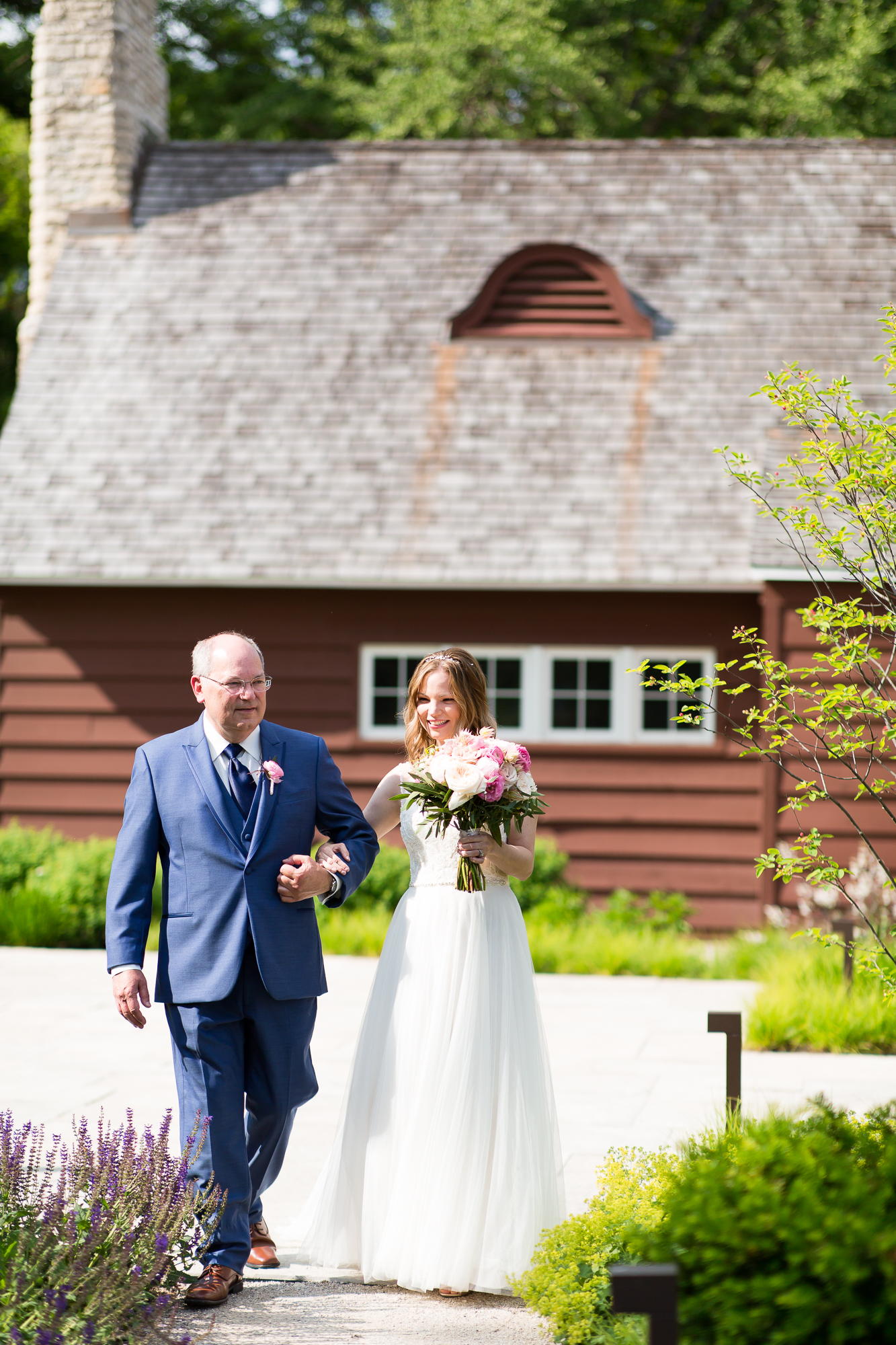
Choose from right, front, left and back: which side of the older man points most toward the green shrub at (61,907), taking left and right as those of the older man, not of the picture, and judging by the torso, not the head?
back

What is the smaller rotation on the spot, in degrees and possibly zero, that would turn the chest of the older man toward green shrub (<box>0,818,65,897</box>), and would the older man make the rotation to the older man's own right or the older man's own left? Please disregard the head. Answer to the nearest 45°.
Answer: approximately 180°

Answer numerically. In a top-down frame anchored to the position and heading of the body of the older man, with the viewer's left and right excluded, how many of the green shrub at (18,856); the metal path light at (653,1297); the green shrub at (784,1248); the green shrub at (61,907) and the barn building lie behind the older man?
3

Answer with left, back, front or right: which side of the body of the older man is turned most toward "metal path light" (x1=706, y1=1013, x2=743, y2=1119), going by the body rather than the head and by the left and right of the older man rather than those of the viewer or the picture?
back

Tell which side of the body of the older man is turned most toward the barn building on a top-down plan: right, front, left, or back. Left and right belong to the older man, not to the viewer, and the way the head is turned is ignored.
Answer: back

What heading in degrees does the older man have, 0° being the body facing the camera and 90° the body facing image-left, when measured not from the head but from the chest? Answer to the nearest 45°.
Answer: approximately 0°

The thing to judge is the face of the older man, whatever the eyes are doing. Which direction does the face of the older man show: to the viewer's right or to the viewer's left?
to the viewer's right

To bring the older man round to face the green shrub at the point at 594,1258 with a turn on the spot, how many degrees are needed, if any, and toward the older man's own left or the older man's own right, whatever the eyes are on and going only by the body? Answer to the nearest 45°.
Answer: approximately 45° to the older man's own left

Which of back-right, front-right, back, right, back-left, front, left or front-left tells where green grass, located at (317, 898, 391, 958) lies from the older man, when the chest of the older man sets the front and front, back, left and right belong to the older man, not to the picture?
back
